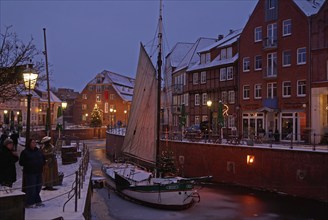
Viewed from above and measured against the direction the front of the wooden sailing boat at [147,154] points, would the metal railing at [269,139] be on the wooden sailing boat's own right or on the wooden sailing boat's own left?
on the wooden sailing boat's own left

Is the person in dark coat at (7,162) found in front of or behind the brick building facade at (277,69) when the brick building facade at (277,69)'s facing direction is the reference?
in front

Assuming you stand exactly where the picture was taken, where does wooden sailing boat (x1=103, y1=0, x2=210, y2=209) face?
facing the viewer and to the right of the viewer

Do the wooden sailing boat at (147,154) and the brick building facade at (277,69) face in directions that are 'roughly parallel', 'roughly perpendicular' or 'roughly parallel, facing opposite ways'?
roughly perpendicular

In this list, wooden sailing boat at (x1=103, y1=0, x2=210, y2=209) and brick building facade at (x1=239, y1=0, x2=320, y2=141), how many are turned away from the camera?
0

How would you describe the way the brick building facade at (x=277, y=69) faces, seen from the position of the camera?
facing the viewer and to the left of the viewer

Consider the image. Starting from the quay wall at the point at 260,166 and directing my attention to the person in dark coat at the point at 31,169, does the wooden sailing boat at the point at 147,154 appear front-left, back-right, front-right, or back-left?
front-right

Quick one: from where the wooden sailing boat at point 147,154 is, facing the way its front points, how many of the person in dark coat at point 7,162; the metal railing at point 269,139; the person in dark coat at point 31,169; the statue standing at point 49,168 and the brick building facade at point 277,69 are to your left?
2

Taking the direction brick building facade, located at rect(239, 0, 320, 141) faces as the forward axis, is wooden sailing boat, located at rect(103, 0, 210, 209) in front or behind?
in front

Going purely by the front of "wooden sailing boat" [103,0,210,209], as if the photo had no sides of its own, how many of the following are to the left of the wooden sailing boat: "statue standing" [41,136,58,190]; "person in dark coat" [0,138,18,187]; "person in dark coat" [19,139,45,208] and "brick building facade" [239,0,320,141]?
1
